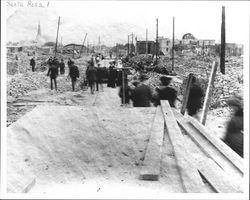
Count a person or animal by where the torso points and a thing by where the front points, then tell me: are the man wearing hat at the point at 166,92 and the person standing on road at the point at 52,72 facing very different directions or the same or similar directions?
same or similar directions

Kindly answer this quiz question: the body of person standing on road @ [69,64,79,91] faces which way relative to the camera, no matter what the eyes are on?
away from the camera

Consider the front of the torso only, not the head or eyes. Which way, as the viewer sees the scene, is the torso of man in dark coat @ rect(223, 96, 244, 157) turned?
to the viewer's left

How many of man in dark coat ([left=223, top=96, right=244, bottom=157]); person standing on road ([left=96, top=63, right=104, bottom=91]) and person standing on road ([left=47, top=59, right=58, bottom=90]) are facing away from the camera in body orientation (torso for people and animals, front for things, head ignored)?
2

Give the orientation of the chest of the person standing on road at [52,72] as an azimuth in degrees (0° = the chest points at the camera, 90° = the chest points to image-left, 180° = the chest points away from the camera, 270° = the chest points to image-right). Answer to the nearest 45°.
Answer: approximately 180°

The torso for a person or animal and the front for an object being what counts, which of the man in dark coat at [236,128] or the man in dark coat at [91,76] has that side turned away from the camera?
the man in dark coat at [91,76]

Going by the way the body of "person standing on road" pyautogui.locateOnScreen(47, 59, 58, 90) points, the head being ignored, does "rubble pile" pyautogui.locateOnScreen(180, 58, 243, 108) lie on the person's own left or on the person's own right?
on the person's own right

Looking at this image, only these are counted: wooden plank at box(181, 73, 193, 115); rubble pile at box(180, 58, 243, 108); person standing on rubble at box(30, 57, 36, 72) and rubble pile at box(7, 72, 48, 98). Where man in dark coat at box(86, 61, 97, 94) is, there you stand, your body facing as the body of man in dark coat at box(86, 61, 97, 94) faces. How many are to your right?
2

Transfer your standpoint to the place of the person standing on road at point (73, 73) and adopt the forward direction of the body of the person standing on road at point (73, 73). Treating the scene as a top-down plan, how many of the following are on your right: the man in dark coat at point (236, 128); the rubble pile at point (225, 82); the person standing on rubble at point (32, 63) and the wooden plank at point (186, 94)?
3

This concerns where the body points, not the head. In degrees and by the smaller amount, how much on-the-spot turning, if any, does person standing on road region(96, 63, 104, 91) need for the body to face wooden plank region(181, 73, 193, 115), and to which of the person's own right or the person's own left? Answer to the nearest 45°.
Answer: approximately 90° to the person's own right

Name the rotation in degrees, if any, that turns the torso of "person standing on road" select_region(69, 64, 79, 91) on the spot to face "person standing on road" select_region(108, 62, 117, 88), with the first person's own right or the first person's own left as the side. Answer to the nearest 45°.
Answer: approximately 45° to the first person's own right

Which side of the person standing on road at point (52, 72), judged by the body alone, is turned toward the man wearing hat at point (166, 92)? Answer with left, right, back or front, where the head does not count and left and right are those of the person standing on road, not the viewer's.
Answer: right
